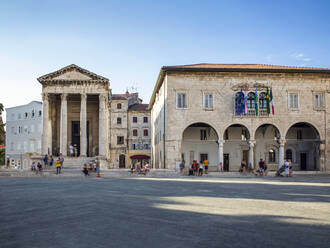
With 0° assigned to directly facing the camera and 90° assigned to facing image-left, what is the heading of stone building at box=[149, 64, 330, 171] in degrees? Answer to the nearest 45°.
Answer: approximately 0°
